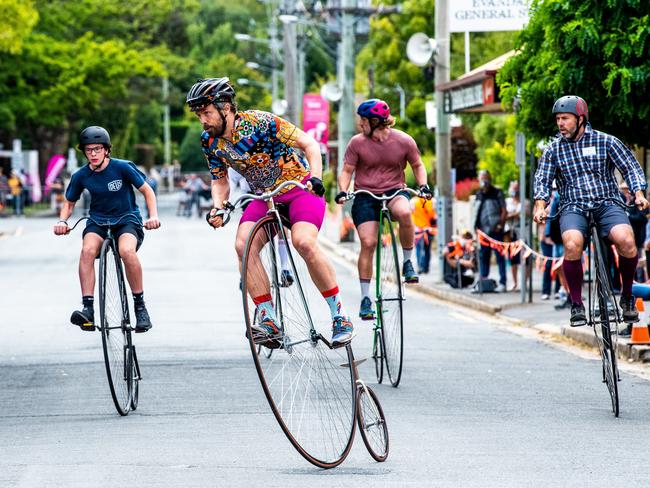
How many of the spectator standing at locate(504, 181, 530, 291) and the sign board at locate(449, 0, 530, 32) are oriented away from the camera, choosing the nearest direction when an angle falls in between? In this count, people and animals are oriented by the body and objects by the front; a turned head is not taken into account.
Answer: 0

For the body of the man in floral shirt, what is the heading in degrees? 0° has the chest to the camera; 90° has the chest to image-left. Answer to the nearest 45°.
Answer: approximately 45°

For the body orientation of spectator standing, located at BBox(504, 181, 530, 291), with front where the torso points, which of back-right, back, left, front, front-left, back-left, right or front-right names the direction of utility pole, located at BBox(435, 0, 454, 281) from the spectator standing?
right

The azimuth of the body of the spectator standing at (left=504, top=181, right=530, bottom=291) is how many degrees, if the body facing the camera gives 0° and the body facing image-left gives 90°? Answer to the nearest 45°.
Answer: approximately 45°

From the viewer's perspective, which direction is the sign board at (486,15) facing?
toward the camera

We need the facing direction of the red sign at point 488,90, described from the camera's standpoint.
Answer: facing the viewer and to the left of the viewer

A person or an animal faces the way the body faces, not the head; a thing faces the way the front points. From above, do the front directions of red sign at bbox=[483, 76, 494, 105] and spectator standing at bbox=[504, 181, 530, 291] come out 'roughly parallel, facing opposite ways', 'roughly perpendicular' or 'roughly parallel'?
roughly parallel
